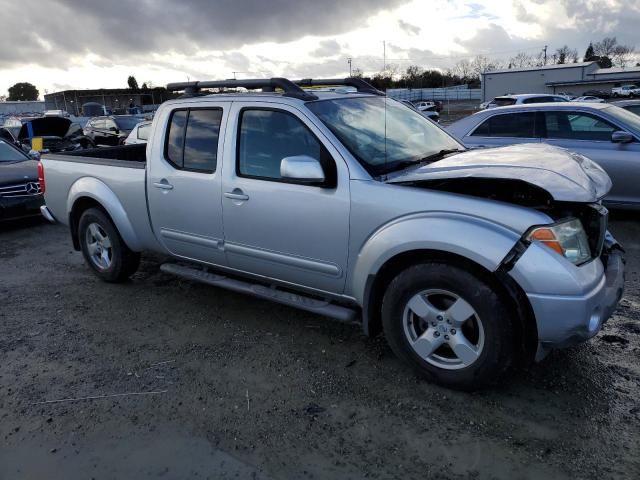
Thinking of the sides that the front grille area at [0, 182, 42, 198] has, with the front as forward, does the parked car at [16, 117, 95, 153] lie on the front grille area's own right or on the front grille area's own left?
on the front grille area's own left

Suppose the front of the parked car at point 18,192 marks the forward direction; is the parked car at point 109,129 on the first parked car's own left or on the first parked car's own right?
on the first parked car's own left

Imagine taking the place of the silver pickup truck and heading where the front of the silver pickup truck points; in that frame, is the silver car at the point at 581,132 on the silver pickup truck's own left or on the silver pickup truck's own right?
on the silver pickup truck's own left

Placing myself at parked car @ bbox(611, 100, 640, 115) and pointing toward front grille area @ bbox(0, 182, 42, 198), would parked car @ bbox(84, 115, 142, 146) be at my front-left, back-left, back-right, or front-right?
front-right

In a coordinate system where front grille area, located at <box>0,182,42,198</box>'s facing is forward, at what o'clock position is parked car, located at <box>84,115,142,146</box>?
The parked car is roughly at 8 o'clock from the front grille area.

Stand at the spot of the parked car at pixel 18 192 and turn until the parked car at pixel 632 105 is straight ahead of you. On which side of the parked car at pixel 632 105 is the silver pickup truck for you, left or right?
right

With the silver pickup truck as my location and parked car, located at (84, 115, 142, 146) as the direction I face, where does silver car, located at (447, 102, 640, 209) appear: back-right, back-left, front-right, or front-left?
front-right

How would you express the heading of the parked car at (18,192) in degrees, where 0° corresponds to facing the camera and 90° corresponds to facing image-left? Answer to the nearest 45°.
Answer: approximately 315°

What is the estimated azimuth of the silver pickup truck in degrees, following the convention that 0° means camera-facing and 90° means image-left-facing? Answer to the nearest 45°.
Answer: approximately 315°

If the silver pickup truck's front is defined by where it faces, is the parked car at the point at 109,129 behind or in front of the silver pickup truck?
behind

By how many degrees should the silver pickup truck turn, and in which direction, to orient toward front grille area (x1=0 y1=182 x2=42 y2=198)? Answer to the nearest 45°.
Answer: approximately 180°

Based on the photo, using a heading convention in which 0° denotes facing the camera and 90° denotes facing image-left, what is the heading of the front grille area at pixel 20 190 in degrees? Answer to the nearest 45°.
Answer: approximately 315°

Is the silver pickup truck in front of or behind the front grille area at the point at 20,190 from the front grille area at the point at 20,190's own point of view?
in front
